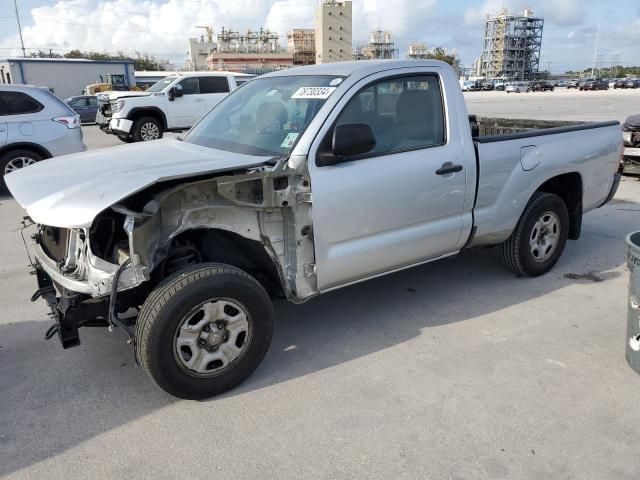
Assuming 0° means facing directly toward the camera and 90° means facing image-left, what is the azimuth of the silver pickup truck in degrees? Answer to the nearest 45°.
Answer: approximately 45°

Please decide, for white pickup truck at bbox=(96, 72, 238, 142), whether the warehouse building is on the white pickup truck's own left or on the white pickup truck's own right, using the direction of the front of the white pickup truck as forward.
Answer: on the white pickup truck's own right

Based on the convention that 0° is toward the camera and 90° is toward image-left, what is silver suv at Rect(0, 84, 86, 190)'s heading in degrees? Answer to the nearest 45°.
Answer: approximately 90°

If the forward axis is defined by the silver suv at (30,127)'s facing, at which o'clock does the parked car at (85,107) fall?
The parked car is roughly at 3 o'clock from the silver suv.

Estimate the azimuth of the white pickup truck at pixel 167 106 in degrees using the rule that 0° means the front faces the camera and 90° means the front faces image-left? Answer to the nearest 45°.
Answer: approximately 45°

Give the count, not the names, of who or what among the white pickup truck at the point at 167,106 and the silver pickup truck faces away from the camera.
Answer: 0

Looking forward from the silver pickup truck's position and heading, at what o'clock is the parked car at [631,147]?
The parked car is roughly at 6 o'clock from the silver pickup truck.

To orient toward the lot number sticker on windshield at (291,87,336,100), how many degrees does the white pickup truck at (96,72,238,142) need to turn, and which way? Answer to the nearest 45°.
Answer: approximately 45° to its left

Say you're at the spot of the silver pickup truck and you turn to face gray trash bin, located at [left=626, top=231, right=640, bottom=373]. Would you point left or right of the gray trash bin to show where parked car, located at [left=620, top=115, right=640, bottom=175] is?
left

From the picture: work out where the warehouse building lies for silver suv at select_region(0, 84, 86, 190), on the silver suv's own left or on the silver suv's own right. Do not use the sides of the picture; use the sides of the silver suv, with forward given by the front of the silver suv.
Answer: on the silver suv's own right

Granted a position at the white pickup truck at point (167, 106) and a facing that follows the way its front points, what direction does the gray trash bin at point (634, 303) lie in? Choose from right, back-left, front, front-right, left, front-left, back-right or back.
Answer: front-left
